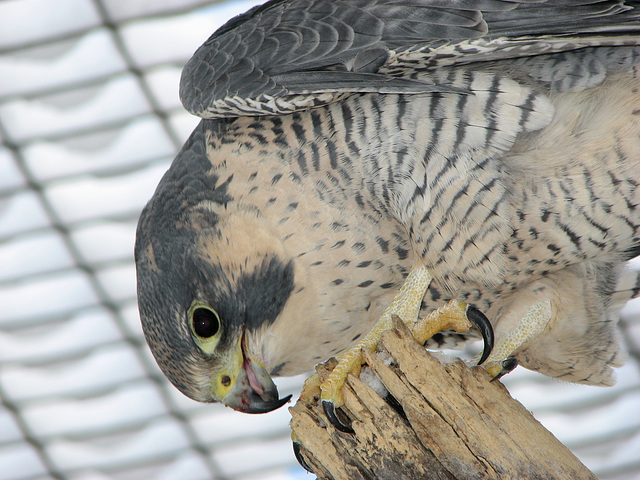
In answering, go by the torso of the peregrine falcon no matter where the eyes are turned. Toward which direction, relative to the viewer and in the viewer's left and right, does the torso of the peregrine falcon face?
facing to the left of the viewer
